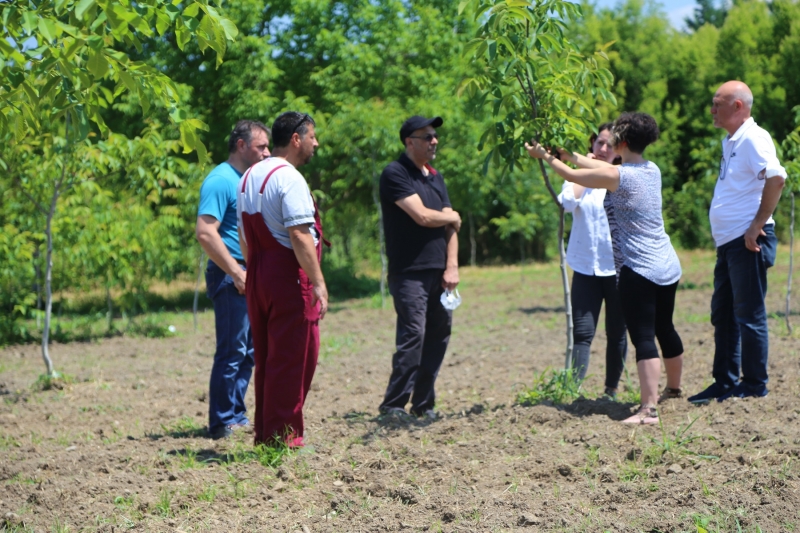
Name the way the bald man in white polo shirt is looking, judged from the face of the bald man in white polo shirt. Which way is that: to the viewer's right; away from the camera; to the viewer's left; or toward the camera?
to the viewer's left

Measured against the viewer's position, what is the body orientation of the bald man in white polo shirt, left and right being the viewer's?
facing to the left of the viewer

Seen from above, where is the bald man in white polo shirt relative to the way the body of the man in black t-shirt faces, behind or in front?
in front

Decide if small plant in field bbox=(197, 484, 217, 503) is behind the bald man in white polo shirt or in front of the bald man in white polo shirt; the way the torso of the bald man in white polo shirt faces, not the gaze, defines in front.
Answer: in front

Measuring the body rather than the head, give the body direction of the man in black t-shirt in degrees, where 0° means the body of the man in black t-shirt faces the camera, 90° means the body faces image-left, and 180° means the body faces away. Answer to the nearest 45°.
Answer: approximately 315°

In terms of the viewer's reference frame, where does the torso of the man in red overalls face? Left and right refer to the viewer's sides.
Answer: facing away from the viewer and to the right of the viewer

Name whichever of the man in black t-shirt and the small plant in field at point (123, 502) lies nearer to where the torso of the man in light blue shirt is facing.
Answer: the man in black t-shirt

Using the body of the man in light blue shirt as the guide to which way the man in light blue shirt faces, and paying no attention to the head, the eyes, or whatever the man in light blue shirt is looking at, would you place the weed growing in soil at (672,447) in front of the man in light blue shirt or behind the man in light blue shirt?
in front

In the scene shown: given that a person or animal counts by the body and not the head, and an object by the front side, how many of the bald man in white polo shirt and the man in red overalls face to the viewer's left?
1
